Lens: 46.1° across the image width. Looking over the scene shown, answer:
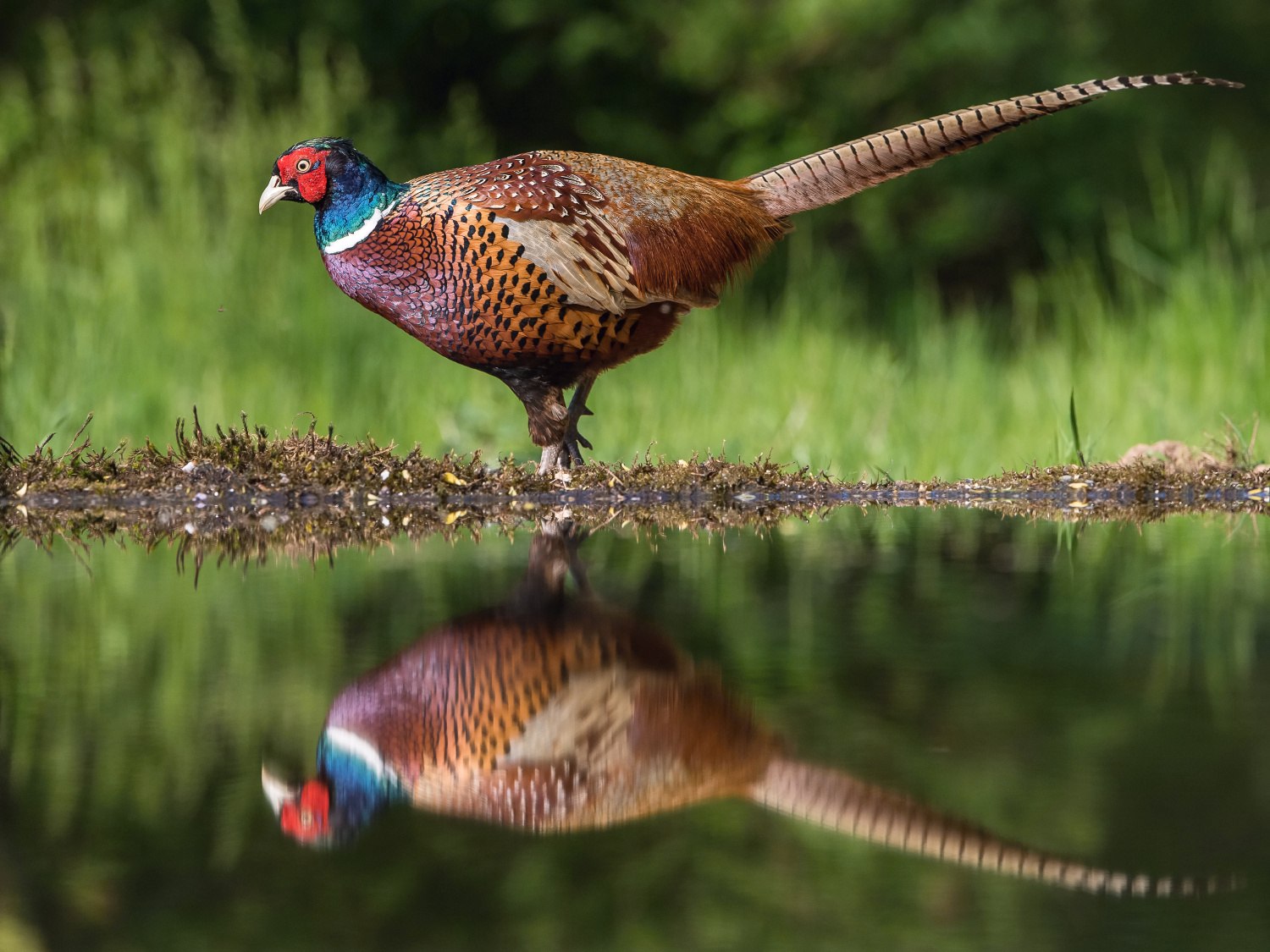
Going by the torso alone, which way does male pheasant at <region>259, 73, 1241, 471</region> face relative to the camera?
to the viewer's left
